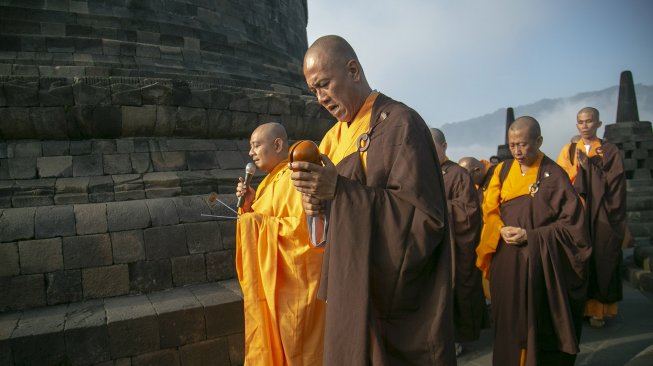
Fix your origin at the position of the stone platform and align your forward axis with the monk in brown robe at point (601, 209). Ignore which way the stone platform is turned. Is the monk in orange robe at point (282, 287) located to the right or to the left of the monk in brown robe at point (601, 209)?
right

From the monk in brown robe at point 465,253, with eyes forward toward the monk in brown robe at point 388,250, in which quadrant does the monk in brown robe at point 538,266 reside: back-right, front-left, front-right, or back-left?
front-left

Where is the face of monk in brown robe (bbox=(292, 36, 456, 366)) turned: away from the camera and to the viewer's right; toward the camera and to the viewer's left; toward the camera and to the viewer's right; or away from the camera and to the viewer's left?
toward the camera and to the viewer's left

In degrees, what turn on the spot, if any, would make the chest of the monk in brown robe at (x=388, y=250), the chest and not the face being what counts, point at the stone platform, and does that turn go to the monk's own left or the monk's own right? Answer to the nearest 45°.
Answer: approximately 90° to the monk's own right

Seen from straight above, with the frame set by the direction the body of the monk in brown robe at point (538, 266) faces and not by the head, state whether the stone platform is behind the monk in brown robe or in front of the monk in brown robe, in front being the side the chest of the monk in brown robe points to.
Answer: in front

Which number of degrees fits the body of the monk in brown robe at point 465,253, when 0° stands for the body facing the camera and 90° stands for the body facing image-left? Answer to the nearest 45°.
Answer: approximately 45°

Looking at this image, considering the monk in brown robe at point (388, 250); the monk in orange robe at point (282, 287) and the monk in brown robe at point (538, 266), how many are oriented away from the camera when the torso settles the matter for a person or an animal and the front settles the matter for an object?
0

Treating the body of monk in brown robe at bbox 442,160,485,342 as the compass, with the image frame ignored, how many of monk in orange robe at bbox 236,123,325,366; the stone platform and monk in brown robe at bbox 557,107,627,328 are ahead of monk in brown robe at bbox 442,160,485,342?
2

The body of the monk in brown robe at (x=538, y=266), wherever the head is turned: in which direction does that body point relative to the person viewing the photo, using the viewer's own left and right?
facing the viewer and to the left of the viewer
